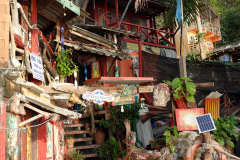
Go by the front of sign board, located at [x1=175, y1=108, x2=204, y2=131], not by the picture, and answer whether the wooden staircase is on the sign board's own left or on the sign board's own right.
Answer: on the sign board's own right

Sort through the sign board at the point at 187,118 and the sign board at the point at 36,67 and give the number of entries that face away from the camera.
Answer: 0

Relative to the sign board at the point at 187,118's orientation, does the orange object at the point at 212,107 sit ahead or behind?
behind

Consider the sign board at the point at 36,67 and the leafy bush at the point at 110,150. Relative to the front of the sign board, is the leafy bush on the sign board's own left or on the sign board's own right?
on the sign board's own left

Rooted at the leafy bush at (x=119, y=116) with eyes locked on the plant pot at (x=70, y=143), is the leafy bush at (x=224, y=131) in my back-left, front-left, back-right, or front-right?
back-left

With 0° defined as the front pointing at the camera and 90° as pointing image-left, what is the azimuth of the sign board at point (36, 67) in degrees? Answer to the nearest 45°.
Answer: approximately 315°

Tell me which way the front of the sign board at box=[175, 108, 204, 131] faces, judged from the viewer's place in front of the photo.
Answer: facing the viewer
